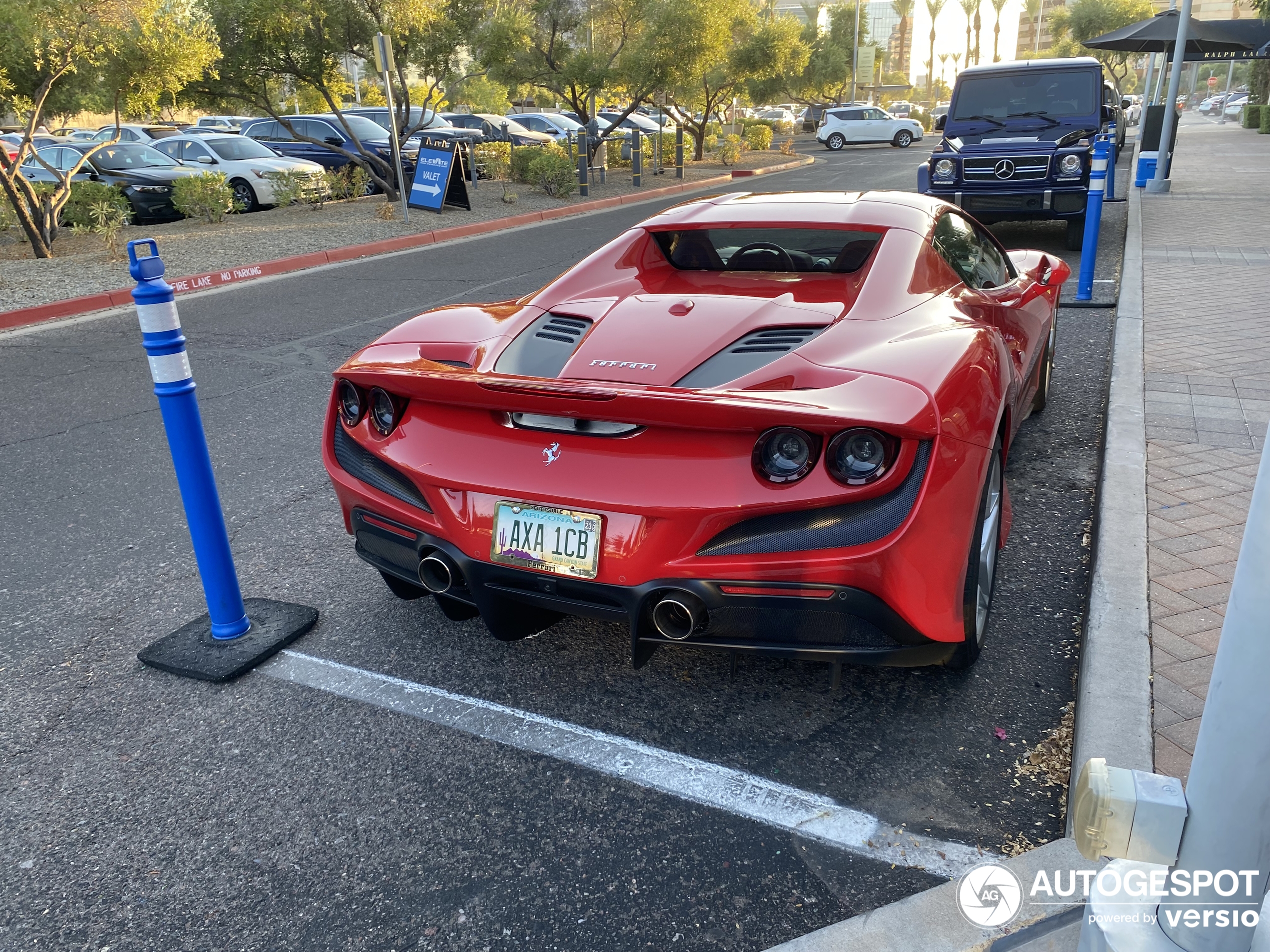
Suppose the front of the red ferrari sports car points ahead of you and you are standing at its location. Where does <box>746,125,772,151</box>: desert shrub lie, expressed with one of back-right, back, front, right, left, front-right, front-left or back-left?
front-left

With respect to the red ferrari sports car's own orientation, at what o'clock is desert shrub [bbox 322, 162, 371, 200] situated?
The desert shrub is roughly at 10 o'clock from the red ferrari sports car.

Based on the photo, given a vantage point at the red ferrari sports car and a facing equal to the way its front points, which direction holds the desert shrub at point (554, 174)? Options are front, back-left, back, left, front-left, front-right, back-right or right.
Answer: front-left

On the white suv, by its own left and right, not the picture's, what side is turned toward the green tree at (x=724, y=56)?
right

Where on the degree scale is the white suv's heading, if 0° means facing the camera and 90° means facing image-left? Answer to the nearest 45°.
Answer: approximately 270°

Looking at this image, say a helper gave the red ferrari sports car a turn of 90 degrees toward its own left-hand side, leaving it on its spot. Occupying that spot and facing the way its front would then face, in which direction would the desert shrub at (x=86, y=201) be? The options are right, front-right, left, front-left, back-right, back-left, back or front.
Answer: front

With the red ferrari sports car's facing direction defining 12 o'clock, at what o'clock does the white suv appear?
The white suv is roughly at 11 o'clock from the red ferrari sports car.

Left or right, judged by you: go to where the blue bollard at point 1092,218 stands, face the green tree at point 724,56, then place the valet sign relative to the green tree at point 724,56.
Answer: left

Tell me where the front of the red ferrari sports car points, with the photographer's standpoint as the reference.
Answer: facing away from the viewer and to the right of the viewer

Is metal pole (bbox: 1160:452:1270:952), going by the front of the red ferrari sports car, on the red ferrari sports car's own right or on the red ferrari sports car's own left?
on the red ferrari sports car's own right

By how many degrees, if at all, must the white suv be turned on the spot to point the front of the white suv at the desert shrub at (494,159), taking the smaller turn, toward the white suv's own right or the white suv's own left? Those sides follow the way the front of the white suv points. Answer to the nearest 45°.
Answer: approximately 90° to the white suv's own right

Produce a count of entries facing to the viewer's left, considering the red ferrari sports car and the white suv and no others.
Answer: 0

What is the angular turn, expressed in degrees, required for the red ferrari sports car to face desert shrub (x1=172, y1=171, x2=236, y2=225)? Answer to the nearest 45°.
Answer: approximately 90° to its left

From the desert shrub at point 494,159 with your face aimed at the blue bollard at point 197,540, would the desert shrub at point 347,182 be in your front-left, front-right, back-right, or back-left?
front-right
